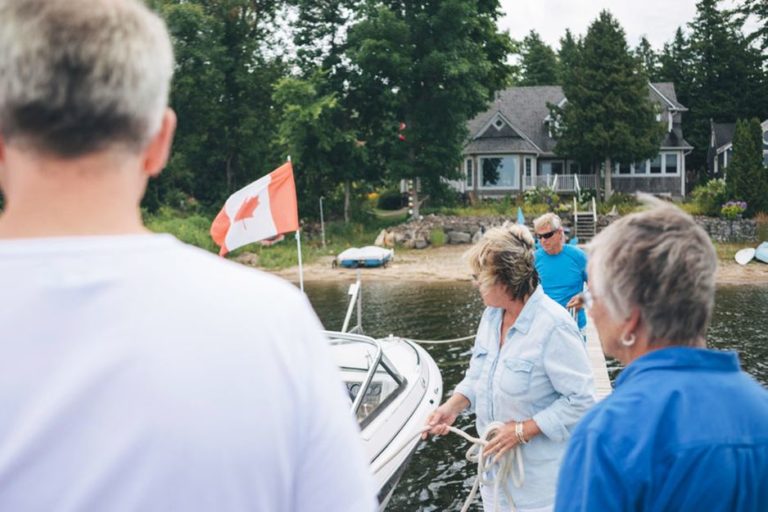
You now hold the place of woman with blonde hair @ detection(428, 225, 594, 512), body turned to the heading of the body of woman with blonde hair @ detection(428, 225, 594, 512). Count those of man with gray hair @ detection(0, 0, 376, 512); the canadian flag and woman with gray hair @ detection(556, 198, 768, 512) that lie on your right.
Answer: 1

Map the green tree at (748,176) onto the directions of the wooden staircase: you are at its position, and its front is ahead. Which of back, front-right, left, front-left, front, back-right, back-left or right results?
left

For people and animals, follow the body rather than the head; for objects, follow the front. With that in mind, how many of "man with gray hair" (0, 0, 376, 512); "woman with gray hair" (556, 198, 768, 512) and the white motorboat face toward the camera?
0

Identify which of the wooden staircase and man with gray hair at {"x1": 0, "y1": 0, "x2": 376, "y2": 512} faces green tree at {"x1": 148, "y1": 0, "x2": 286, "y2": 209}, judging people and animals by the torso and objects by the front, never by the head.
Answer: the man with gray hair

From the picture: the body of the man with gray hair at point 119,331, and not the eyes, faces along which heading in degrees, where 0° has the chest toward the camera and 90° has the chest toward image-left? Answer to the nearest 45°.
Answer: approximately 180°

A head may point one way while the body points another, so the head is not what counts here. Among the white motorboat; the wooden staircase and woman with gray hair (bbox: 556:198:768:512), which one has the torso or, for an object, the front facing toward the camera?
the wooden staircase

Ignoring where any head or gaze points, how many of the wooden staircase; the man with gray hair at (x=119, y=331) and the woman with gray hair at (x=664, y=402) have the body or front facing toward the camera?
1

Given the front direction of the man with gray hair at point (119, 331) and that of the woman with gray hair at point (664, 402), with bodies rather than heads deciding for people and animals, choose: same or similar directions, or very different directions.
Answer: same or similar directions

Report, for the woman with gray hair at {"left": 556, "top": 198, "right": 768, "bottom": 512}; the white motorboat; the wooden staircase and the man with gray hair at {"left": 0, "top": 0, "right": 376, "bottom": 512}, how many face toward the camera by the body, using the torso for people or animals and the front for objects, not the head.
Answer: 1

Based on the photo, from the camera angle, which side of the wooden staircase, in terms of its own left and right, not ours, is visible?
front

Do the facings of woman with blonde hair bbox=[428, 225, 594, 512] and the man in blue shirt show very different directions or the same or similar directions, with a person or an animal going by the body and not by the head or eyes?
same or similar directions

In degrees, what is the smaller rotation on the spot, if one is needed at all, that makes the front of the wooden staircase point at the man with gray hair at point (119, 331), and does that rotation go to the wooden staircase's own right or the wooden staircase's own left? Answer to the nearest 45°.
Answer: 0° — it already faces them

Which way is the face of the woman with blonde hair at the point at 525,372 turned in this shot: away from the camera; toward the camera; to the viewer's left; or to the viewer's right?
to the viewer's left

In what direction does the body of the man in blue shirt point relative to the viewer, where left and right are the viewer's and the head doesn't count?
facing the viewer and to the left of the viewer

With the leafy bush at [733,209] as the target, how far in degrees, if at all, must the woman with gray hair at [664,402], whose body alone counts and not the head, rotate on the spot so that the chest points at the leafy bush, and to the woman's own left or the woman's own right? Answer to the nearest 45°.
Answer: approximately 45° to the woman's own right

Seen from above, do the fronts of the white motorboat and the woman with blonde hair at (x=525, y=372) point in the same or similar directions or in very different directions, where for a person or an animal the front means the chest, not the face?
very different directions

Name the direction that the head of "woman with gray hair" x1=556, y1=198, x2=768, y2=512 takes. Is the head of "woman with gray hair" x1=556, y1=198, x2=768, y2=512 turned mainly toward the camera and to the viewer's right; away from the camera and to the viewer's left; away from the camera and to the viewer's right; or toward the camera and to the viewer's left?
away from the camera and to the viewer's left

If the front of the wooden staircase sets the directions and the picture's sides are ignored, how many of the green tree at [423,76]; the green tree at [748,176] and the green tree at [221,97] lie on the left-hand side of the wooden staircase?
1
